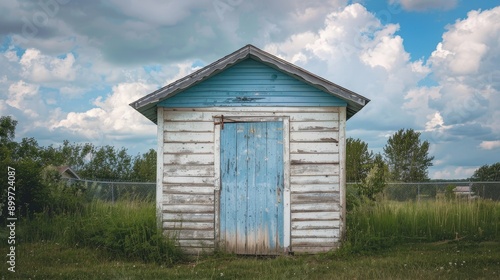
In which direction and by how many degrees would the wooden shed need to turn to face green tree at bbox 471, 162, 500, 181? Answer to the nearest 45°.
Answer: approximately 135° to its left

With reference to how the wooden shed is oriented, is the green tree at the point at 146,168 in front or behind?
behind

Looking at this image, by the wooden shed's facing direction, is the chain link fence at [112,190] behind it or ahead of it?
behind

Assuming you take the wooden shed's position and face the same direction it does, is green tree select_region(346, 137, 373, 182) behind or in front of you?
behind

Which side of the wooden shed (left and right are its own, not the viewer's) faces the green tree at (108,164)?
back

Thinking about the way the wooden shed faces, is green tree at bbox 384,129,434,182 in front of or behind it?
behind

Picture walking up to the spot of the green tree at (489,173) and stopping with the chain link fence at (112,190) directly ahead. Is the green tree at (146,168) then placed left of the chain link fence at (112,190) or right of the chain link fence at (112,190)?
right

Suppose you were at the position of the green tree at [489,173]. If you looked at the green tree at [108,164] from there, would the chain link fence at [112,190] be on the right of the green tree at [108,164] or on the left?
left

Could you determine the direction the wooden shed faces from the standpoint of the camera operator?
facing the viewer
